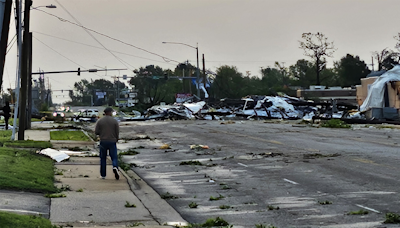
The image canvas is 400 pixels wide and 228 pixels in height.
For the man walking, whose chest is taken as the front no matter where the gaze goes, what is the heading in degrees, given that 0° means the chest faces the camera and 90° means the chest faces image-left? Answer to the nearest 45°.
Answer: approximately 180°

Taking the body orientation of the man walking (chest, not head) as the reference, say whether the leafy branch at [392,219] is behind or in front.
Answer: behind

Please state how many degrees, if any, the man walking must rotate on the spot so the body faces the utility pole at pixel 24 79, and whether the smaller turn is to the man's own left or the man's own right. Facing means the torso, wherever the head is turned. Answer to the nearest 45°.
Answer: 0° — they already face it

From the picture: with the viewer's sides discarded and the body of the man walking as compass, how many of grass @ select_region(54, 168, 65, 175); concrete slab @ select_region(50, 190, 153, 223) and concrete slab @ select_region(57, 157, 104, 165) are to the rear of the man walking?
1

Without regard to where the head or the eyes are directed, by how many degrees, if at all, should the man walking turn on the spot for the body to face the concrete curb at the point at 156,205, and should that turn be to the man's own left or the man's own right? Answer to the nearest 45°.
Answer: approximately 180°

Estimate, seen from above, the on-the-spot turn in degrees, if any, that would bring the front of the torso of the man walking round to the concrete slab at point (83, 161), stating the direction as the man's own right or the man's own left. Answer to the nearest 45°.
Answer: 0° — they already face it

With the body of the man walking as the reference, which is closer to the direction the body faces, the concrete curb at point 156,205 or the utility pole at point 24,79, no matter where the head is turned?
the utility pole

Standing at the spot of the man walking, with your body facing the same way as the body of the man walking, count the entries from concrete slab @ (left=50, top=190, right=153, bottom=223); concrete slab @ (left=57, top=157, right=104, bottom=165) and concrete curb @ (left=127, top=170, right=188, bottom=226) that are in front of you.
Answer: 1

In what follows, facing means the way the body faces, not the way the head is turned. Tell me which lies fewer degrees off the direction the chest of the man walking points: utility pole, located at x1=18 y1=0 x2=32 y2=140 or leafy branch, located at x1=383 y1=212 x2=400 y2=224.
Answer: the utility pole

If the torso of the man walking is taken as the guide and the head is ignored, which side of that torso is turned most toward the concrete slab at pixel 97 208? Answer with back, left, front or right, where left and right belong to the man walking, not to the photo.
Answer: back

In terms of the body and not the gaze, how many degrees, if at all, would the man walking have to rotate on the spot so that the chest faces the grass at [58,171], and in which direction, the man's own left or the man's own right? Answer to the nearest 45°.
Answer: approximately 45° to the man's own left

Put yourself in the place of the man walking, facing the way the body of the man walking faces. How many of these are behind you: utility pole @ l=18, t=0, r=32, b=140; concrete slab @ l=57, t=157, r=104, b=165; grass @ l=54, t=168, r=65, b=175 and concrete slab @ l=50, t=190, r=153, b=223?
1
